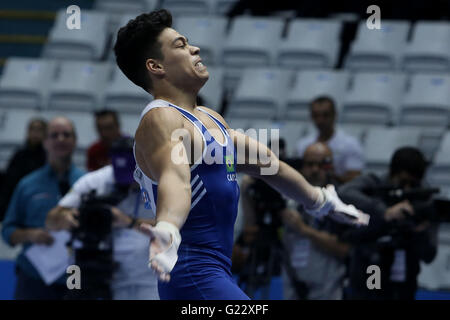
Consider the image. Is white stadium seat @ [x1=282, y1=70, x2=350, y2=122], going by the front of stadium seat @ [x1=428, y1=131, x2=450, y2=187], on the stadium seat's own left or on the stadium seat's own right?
on the stadium seat's own right

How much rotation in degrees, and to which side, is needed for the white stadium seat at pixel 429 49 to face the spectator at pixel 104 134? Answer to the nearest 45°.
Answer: approximately 45° to its right

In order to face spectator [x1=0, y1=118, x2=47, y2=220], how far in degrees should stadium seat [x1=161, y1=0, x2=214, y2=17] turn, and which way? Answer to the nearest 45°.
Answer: approximately 45° to its right

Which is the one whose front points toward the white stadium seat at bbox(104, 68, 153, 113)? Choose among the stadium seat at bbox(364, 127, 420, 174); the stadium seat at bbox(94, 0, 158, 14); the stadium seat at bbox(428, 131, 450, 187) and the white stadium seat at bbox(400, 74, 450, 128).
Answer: the stadium seat at bbox(94, 0, 158, 14)

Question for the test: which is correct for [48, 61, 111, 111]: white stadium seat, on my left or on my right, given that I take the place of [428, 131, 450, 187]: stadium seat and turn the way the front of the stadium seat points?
on my right

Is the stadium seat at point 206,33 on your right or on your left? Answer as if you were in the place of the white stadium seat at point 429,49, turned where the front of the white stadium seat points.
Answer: on your right

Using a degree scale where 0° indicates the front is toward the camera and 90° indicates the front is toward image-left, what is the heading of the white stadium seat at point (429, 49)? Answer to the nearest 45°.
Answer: approximately 0°

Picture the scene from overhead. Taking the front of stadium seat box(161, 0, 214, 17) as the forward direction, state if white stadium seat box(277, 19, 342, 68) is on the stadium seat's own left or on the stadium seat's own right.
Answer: on the stadium seat's own left

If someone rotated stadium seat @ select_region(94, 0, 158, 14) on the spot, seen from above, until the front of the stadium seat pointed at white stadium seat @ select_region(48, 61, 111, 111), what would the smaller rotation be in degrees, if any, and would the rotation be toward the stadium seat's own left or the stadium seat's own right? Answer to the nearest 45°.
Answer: approximately 45° to the stadium seat's own right

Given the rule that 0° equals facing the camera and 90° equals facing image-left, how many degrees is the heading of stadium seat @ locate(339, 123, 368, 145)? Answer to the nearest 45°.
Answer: approximately 0°
